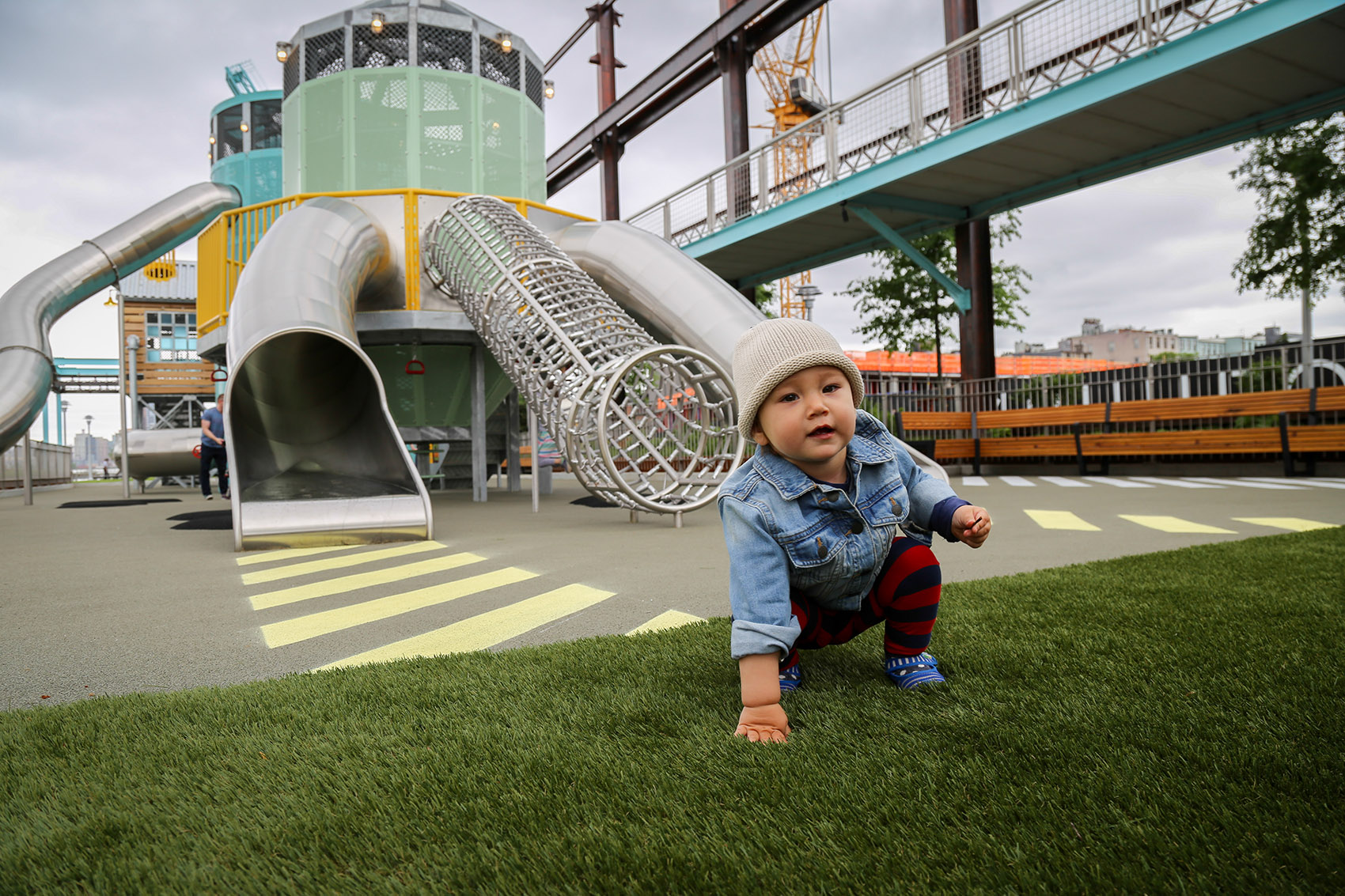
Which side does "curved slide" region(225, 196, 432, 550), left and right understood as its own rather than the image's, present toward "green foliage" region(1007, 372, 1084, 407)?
left

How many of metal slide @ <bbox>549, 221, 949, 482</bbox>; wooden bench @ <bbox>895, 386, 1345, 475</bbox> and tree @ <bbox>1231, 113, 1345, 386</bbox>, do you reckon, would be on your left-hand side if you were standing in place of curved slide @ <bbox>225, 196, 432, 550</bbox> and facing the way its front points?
3

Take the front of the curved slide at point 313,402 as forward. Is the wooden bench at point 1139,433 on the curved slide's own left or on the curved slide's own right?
on the curved slide's own left

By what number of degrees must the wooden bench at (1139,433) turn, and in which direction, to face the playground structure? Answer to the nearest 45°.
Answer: approximately 45° to its right

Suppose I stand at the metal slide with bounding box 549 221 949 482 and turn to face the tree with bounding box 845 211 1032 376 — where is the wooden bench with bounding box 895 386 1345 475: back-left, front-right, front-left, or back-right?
front-right

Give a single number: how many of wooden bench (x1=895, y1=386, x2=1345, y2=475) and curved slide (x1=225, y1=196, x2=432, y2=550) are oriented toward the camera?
2

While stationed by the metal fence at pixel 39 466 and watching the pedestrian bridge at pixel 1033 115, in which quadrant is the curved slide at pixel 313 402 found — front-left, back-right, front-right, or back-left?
front-right

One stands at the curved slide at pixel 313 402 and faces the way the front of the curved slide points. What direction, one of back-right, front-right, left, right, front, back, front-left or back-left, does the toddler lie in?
front

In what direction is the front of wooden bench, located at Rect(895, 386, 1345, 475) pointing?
toward the camera

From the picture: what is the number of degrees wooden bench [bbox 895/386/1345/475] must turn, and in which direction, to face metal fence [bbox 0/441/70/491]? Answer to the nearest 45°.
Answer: approximately 90° to its right

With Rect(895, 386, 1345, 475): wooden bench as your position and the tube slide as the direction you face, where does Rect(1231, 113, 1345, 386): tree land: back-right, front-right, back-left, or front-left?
back-right

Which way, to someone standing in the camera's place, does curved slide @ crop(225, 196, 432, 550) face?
facing the viewer

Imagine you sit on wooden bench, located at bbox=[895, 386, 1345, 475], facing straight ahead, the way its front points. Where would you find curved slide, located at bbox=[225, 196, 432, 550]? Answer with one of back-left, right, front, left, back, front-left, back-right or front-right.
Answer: front-right

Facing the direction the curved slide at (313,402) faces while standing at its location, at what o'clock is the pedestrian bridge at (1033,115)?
The pedestrian bridge is roughly at 9 o'clock from the curved slide.
